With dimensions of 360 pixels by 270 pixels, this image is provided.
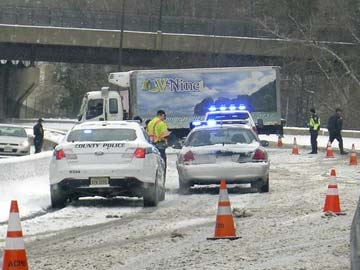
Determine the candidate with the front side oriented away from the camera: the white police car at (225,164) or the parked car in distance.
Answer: the white police car

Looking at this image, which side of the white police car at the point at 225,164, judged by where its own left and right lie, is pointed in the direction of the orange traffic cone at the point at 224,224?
back

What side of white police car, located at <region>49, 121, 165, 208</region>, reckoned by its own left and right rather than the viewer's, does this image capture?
back

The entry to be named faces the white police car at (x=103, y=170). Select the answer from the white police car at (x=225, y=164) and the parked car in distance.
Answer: the parked car in distance

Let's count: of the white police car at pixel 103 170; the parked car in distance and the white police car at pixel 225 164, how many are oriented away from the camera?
2

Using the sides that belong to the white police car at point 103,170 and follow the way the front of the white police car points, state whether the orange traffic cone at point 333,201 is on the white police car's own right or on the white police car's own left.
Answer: on the white police car's own right

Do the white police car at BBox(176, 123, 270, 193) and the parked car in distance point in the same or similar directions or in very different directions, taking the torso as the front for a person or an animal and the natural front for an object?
very different directions

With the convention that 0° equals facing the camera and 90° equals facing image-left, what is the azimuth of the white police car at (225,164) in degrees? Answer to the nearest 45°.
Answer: approximately 180°
